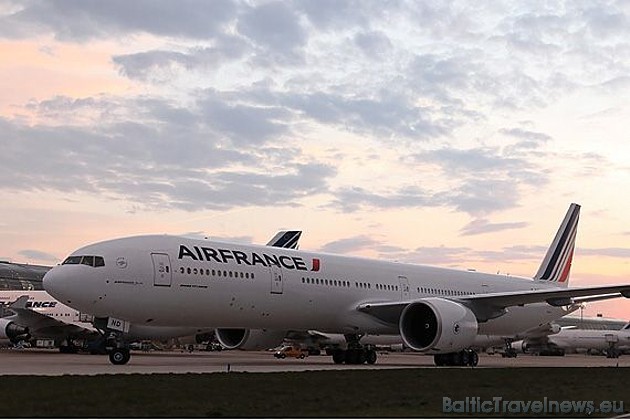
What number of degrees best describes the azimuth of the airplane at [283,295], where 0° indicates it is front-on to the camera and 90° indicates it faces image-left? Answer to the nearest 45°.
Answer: approximately 45°
